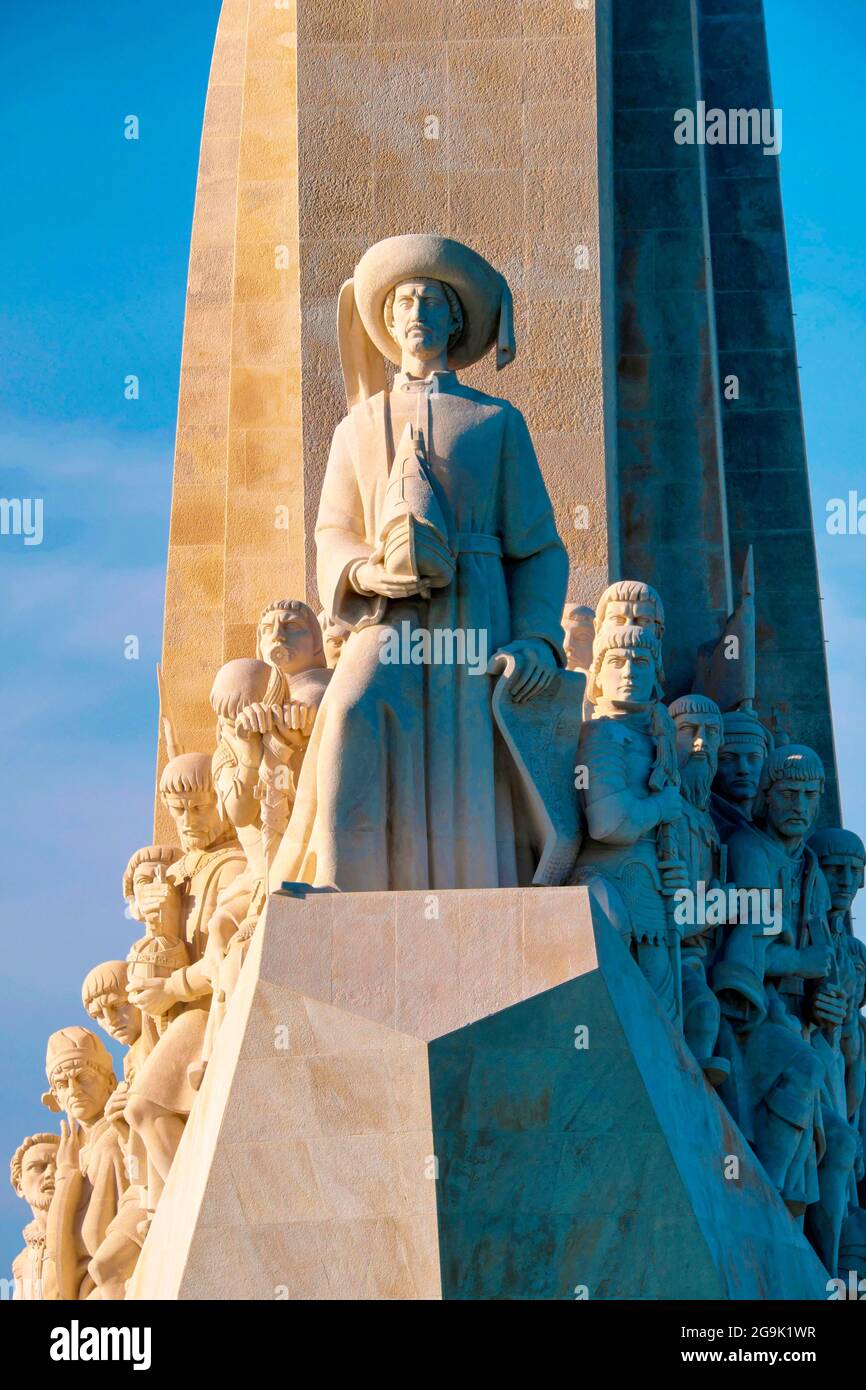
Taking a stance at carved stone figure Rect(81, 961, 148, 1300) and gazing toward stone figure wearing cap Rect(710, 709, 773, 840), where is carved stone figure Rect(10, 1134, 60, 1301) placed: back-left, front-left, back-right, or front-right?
back-left

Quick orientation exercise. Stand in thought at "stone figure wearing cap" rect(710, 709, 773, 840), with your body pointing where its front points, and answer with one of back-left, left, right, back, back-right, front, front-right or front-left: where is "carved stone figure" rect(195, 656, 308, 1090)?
front-right

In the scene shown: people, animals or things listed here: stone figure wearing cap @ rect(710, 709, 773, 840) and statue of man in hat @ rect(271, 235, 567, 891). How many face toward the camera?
2

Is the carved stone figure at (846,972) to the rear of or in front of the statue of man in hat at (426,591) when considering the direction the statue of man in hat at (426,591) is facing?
to the rear

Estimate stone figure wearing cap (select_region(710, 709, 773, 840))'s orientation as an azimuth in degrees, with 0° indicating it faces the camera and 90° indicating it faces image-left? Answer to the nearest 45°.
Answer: approximately 0°
